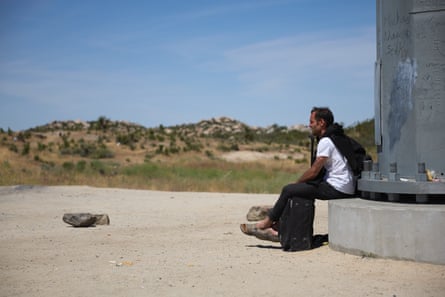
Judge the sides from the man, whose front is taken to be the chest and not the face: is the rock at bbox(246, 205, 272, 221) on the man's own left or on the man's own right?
on the man's own right

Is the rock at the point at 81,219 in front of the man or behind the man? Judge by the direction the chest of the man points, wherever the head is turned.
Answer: in front

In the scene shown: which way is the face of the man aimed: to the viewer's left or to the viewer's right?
to the viewer's left

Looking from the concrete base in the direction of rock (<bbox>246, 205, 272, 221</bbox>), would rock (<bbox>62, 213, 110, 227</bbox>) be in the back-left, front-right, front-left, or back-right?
front-left

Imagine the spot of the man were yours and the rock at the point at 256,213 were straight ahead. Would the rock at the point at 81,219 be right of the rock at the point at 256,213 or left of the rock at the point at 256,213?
left

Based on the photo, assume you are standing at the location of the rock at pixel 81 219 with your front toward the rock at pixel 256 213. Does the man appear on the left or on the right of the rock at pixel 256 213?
right

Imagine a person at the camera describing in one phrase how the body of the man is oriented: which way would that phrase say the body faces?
to the viewer's left
